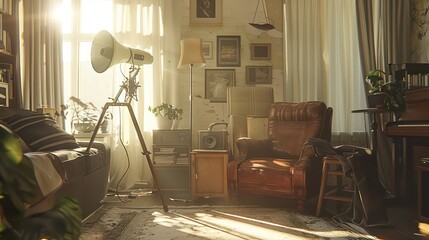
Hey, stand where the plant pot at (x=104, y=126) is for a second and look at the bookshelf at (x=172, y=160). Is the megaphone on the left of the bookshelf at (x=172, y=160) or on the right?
right

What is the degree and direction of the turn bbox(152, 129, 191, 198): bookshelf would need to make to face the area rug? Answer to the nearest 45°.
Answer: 0° — it already faces it

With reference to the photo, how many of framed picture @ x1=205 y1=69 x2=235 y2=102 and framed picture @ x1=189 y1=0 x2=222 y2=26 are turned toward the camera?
2

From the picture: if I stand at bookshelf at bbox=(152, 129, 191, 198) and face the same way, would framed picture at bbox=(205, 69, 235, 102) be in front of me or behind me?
behind

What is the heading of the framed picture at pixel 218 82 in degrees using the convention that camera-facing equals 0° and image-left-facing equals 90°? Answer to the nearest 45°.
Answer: approximately 0°
